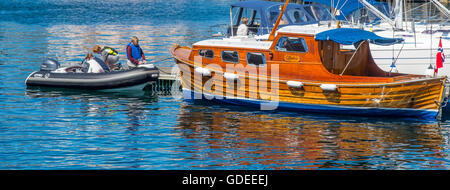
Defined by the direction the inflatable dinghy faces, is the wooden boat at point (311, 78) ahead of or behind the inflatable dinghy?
ahead

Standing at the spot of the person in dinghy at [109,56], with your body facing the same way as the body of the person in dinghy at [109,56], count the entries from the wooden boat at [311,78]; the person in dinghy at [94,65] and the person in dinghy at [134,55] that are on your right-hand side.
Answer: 0

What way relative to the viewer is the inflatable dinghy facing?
to the viewer's right
